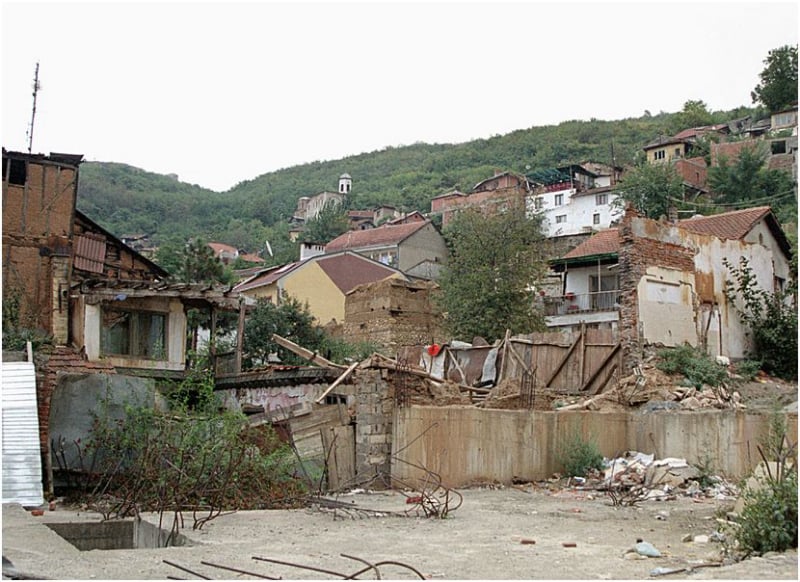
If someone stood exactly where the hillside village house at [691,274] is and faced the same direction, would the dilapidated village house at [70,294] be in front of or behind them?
in front

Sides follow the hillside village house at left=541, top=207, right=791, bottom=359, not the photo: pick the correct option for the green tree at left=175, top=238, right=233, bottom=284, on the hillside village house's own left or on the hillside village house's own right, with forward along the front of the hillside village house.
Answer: on the hillside village house's own right

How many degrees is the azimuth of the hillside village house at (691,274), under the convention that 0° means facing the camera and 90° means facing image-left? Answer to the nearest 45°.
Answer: approximately 45°

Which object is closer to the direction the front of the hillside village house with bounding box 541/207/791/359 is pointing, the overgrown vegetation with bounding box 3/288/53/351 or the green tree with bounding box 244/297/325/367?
the overgrown vegetation

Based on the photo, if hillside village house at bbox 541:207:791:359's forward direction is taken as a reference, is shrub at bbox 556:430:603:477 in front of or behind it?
in front

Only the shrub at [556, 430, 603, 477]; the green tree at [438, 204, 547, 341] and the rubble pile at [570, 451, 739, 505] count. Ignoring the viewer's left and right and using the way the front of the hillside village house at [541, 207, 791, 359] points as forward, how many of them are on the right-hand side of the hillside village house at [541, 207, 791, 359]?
1

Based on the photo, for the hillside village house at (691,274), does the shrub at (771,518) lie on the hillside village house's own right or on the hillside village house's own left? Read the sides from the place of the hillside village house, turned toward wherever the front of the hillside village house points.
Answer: on the hillside village house's own left

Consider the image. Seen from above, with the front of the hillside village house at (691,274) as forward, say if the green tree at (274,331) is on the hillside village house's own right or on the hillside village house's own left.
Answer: on the hillside village house's own right

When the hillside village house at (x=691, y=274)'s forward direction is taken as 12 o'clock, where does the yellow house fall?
The yellow house is roughly at 3 o'clock from the hillside village house.

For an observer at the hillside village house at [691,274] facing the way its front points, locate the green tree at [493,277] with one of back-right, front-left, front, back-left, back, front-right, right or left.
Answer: right

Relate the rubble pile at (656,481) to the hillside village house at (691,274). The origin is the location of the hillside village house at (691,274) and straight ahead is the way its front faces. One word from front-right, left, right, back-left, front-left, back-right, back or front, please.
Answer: front-left

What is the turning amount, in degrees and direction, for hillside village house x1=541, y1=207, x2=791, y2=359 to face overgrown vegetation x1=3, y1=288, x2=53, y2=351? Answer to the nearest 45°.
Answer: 0° — it already faces it
